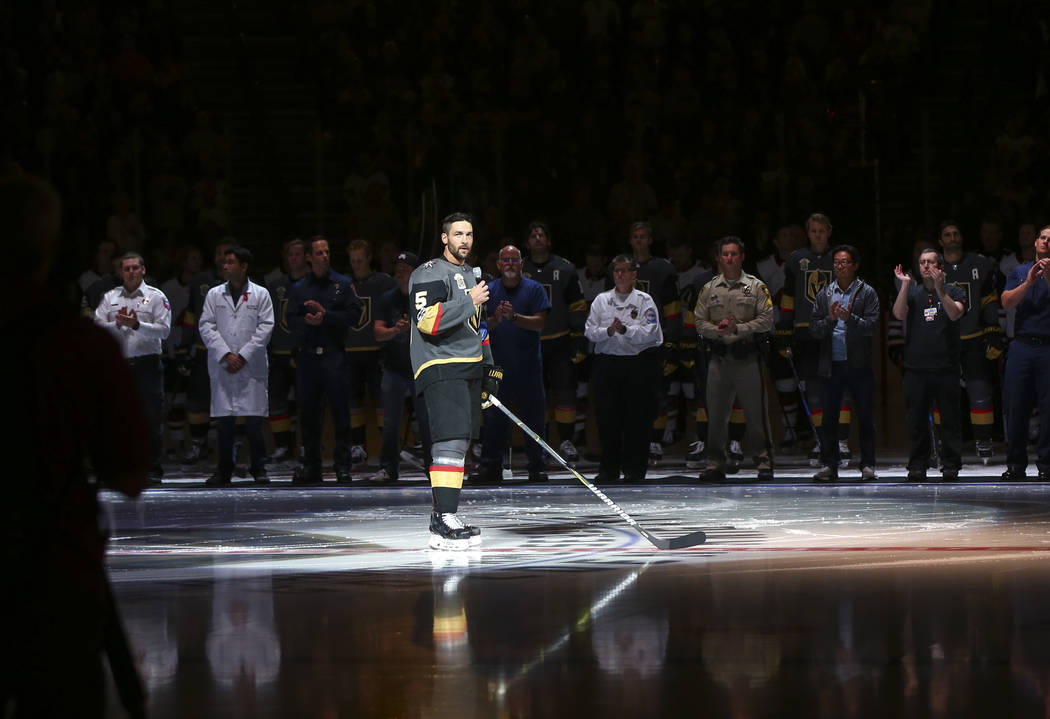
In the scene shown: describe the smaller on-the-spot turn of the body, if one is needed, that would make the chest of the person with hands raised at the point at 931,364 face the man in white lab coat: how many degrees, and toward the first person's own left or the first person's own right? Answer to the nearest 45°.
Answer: approximately 90° to the first person's own right

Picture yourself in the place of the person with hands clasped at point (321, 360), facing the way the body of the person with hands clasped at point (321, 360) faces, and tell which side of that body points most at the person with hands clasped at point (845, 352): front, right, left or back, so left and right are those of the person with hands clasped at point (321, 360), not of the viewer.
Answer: left

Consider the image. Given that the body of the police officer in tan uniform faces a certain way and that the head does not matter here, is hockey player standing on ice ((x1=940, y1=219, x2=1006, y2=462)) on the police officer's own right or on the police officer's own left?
on the police officer's own left

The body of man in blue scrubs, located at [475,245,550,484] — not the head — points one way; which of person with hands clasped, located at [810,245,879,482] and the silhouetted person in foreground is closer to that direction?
the silhouetted person in foreground

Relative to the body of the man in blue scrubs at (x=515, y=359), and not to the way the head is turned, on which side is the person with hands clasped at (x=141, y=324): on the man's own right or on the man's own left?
on the man's own right
